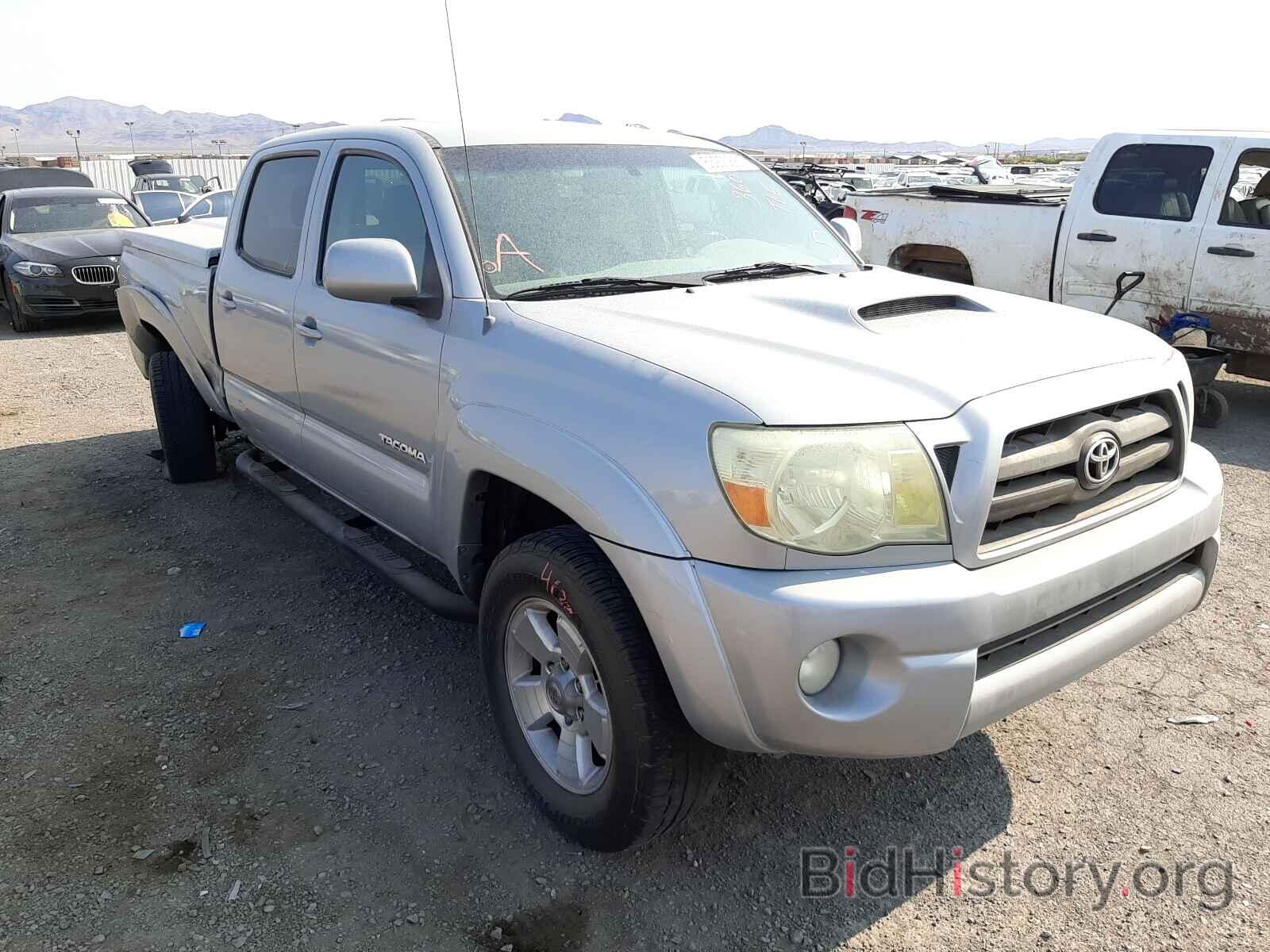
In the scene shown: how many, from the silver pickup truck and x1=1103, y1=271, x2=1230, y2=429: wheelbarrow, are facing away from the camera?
0

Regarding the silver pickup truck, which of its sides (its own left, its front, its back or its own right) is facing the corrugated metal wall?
back

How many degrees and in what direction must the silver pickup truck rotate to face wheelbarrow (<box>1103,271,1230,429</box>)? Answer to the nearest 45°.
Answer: approximately 90° to its left

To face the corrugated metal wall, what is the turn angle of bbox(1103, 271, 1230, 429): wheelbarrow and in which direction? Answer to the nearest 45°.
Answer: approximately 135° to its left

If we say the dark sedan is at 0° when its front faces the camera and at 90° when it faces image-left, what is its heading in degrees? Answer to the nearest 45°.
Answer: approximately 315°

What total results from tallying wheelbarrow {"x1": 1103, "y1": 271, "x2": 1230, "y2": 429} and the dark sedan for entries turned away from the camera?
0

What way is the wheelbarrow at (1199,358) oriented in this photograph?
to the viewer's right
